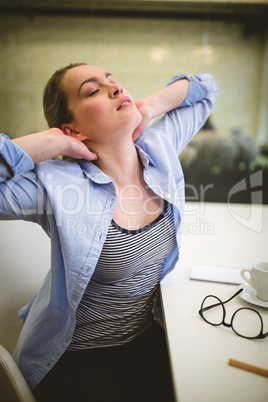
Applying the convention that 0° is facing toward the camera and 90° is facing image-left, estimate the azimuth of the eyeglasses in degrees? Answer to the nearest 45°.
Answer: approximately 45°

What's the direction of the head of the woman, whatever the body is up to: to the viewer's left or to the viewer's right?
to the viewer's right

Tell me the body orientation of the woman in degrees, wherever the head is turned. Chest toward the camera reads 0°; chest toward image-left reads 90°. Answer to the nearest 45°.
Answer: approximately 315°
